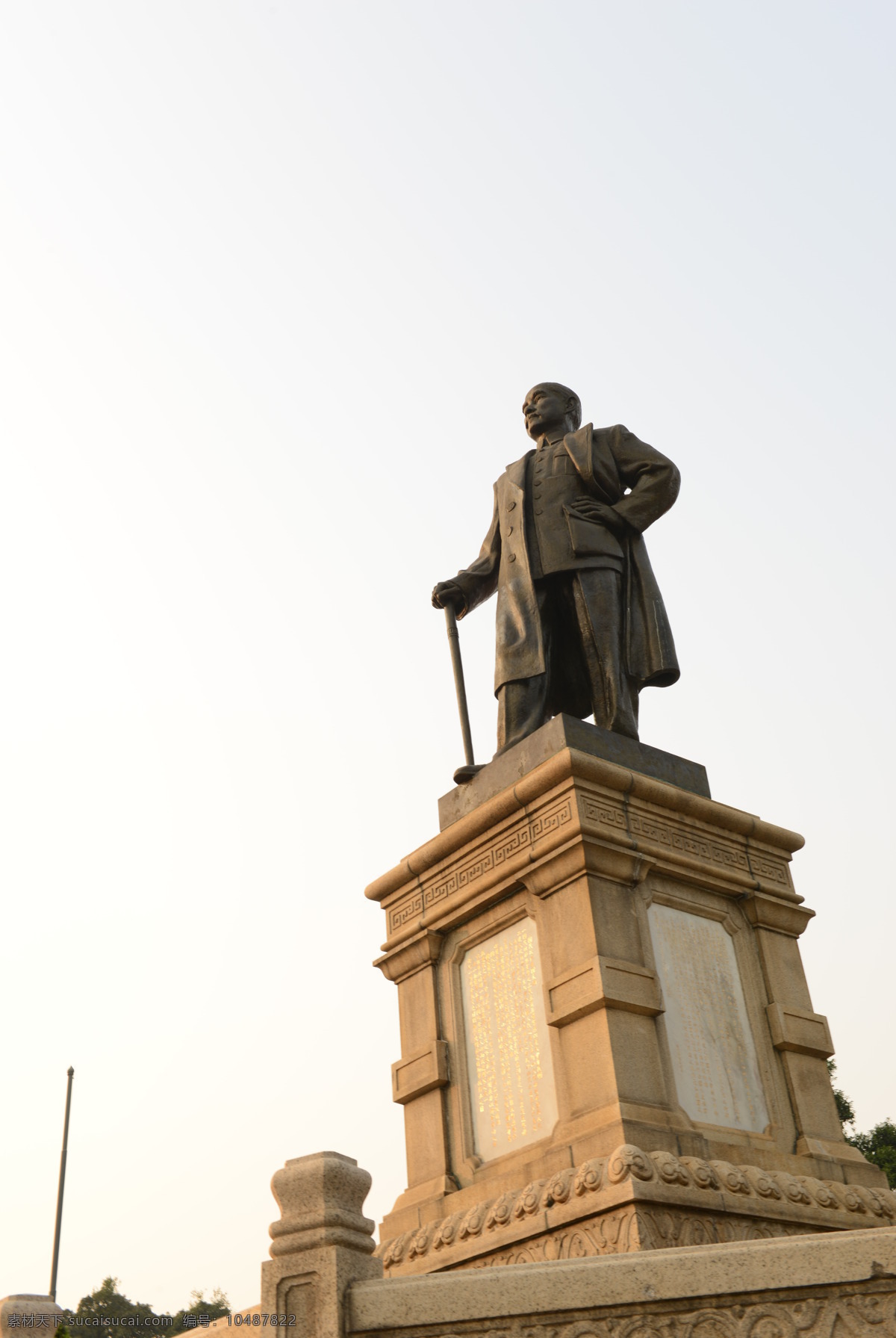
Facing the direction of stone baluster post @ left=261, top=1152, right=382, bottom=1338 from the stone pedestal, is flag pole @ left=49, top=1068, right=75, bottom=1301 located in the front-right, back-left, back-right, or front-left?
back-right

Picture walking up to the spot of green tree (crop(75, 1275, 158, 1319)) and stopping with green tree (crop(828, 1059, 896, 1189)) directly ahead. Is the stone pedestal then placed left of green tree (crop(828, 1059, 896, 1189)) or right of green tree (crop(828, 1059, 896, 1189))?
right

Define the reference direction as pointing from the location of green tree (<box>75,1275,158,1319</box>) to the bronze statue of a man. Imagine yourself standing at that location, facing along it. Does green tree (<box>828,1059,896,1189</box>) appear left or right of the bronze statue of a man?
left

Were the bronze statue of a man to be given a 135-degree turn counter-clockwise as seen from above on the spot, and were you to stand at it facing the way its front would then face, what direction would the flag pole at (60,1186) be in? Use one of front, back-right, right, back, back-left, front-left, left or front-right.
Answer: back-left

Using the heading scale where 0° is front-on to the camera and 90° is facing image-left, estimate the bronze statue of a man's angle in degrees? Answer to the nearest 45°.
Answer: approximately 45°

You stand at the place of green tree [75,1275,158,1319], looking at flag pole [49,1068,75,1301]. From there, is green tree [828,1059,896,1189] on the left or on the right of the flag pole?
left

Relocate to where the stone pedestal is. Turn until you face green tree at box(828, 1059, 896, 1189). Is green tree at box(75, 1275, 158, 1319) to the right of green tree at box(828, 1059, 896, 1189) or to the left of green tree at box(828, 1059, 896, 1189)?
left

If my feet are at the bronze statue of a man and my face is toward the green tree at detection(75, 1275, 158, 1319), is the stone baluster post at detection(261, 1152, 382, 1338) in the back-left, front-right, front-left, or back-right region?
back-left

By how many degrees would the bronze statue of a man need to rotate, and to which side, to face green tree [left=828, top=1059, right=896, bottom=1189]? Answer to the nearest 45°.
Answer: approximately 135° to its right

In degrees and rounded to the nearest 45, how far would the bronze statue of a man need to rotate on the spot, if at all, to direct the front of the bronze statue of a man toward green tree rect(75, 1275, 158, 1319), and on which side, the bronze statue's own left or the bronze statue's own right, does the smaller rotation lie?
approximately 90° to the bronze statue's own right
